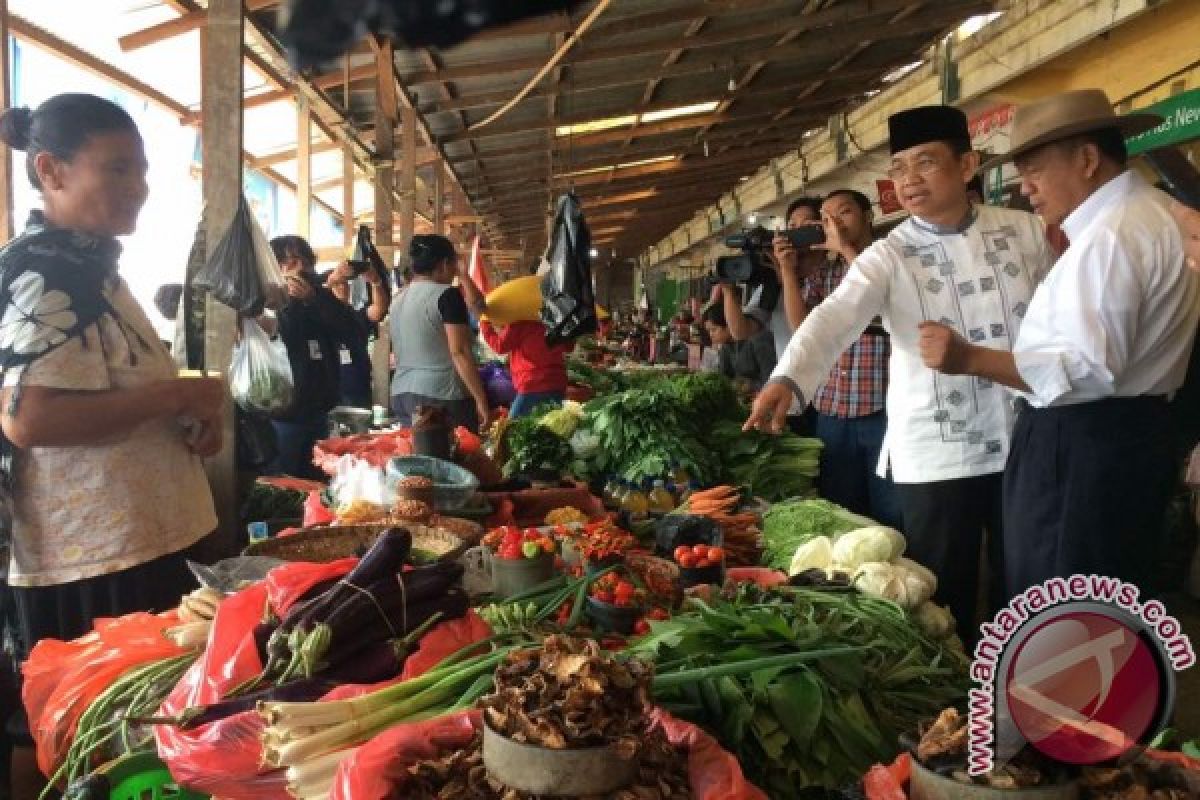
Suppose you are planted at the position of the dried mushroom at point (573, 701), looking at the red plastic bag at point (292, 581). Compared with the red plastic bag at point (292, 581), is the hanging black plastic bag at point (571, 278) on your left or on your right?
right

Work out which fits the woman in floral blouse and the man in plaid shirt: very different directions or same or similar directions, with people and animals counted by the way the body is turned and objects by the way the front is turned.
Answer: very different directions

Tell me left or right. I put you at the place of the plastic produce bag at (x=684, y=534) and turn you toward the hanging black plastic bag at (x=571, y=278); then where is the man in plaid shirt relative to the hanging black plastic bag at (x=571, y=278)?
right

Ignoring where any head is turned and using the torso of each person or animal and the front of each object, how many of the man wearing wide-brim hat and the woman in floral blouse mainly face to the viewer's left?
1

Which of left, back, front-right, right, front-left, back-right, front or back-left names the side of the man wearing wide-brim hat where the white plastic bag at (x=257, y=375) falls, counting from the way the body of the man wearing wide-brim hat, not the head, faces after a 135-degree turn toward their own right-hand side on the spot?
back-left

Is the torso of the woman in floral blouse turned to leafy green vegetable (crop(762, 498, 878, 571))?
yes

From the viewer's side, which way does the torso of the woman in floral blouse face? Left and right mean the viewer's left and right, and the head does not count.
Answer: facing to the right of the viewer

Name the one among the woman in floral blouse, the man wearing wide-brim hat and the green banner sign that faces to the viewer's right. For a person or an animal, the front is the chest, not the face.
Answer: the woman in floral blouse

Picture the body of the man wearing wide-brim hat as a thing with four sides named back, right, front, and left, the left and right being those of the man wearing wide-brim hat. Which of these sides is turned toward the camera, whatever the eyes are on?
left

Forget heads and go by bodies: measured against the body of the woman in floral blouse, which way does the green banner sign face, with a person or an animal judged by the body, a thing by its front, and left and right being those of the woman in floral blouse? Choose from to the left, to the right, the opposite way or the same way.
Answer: the opposite way

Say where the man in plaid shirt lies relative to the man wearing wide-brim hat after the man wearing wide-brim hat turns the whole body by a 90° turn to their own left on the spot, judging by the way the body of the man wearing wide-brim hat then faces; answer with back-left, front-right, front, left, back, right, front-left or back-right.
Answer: back-right

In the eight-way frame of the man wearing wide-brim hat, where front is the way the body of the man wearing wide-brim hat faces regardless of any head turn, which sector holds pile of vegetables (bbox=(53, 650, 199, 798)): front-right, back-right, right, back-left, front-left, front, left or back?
front-left

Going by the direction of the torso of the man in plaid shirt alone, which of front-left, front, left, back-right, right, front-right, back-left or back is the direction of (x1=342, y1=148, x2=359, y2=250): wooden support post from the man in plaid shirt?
right

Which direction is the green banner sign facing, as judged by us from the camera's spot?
facing the viewer and to the left of the viewer

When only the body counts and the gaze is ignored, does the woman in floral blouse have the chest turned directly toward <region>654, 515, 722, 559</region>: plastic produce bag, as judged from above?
yes

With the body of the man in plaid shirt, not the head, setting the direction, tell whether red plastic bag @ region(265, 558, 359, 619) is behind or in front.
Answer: in front

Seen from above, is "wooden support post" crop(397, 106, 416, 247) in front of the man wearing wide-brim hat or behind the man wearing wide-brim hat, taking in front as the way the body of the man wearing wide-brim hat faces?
in front
